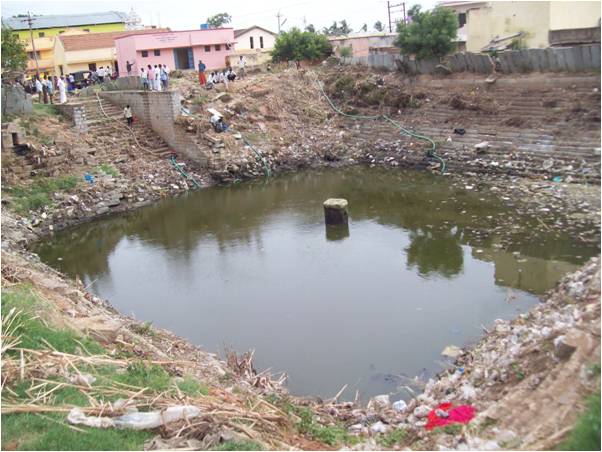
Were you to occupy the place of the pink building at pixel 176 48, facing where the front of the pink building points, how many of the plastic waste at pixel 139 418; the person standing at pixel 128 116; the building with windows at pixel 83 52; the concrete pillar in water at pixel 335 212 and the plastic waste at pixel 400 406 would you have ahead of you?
4

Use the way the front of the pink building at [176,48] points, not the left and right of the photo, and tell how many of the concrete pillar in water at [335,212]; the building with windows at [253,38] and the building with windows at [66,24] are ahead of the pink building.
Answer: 1

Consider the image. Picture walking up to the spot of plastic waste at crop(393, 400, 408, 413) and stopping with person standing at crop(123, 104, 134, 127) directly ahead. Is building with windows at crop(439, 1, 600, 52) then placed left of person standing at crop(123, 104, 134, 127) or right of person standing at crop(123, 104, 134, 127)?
right

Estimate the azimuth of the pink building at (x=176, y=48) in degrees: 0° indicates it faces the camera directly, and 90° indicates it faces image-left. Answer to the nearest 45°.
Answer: approximately 0°

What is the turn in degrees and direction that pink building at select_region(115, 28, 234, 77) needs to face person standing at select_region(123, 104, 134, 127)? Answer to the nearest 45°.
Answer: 0° — it already faces them
